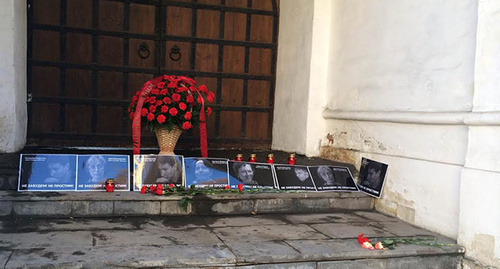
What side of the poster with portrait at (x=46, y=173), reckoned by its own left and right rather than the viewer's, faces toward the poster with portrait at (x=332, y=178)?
left

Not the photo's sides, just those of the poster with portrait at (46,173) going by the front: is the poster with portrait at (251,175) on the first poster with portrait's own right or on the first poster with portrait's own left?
on the first poster with portrait's own left

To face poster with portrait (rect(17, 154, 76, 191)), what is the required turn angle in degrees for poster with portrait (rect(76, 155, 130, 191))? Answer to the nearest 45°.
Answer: approximately 90° to its right

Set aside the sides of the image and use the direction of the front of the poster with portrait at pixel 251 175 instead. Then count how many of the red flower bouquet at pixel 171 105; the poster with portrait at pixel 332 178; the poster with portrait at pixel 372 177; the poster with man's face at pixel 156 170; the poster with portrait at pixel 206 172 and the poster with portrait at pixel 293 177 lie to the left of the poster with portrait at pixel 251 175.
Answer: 3

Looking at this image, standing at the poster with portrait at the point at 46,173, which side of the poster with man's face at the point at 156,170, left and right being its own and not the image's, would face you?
right

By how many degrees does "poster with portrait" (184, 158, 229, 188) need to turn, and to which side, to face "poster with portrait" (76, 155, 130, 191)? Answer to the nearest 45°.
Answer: approximately 90° to its right

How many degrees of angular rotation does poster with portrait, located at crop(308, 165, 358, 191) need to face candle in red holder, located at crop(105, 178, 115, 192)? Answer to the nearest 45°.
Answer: approximately 45° to its right

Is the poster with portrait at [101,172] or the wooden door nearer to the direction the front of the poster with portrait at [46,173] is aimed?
the poster with portrait
